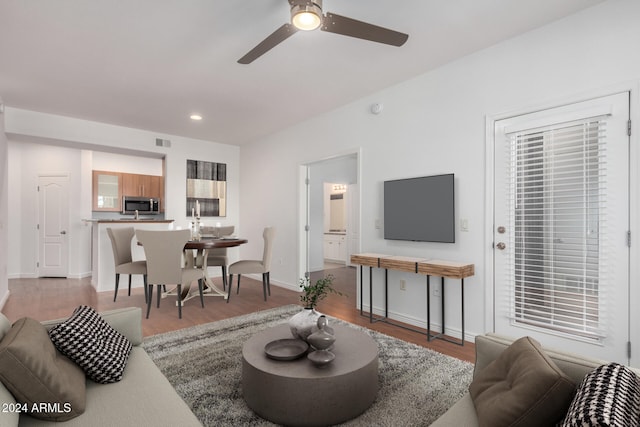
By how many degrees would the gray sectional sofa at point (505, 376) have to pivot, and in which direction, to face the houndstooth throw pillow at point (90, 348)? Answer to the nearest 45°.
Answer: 0° — it already faces it

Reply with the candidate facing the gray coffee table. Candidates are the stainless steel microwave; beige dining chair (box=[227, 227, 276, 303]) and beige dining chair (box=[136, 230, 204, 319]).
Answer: the stainless steel microwave

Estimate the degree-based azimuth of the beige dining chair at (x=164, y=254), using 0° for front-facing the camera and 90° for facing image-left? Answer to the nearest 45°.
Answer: approximately 225°

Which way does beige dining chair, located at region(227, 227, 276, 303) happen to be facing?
to the viewer's left

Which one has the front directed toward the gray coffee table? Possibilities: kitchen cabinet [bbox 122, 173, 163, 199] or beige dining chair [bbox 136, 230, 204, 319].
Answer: the kitchen cabinet

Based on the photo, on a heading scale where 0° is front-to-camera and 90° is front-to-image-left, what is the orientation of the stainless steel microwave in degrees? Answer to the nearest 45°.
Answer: approximately 0°

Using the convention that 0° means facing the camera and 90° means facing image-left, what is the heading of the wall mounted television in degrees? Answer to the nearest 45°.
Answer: approximately 45°

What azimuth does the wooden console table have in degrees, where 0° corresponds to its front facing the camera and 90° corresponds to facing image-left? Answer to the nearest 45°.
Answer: approximately 45°

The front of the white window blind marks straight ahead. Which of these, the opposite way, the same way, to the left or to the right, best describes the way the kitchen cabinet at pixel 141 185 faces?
to the left

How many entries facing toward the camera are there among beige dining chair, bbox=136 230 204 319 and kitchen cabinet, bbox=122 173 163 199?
1
